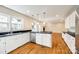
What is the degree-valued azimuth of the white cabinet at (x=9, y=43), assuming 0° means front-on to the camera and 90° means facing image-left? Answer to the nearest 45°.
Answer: approximately 315°
